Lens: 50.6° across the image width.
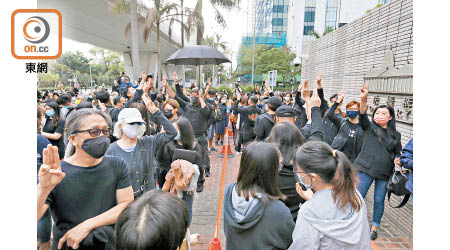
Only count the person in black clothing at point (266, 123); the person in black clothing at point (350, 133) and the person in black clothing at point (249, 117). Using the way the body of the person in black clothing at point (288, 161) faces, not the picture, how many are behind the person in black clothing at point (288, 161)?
0

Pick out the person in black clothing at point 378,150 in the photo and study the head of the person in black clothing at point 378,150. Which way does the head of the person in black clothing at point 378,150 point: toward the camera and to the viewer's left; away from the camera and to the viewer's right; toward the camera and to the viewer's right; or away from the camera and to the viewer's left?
toward the camera and to the viewer's left

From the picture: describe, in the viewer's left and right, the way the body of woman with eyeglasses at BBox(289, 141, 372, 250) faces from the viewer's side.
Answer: facing away from the viewer and to the left of the viewer

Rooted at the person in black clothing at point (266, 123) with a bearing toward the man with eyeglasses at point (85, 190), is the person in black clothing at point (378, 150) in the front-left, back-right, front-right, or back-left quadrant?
front-left

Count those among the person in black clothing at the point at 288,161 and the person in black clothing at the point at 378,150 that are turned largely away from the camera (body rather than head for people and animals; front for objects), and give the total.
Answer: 1

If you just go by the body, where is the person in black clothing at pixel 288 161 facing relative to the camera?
away from the camera

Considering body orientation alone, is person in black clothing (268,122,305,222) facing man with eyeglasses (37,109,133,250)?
no

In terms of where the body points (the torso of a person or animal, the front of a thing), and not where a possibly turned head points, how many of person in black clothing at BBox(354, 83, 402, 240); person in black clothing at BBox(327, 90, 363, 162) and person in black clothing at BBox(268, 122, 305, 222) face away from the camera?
1

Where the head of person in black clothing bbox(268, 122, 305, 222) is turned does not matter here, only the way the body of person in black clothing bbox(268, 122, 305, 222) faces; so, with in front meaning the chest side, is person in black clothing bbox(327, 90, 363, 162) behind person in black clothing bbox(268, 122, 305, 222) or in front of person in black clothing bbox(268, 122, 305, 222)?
in front

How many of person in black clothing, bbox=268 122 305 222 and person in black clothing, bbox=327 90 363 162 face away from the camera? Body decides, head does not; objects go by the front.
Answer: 1

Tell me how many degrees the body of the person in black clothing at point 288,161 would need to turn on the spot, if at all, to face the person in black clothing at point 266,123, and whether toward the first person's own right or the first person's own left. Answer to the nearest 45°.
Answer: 0° — they already face them

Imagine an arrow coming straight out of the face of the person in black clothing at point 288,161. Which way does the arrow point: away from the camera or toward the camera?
away from the camera

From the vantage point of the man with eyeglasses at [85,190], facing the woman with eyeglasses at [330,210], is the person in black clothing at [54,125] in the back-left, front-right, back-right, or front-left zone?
back-left

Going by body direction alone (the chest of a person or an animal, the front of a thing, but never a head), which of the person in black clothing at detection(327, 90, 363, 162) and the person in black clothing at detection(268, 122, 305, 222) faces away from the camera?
the person in black clothing at detection(268, 122, 305, 222)

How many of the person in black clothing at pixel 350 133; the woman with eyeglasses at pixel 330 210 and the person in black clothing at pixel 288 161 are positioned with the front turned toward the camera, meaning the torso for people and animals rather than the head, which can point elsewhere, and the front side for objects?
1
